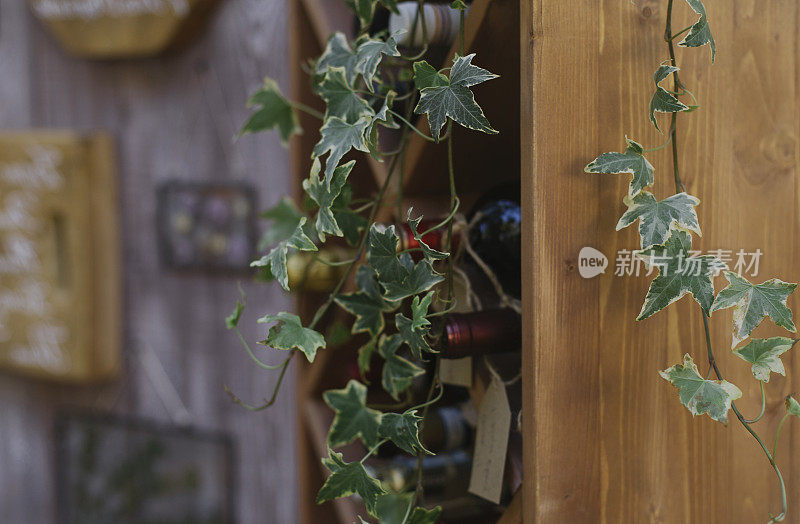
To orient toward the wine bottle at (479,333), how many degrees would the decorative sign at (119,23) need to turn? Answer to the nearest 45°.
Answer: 0° — it already faces it

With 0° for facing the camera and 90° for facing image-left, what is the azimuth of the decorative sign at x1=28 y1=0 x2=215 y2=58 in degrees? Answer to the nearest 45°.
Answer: approximately 0°

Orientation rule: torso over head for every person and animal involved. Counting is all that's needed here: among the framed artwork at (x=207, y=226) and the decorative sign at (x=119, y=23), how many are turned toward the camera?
2

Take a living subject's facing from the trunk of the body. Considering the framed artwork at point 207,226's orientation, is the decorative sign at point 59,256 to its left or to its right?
on its right

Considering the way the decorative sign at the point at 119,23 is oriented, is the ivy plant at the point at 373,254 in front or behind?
in front
